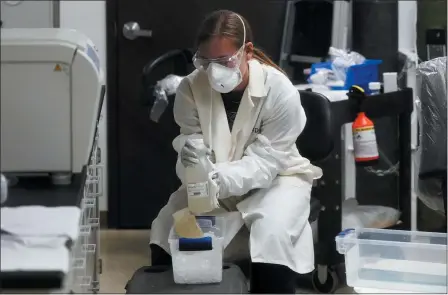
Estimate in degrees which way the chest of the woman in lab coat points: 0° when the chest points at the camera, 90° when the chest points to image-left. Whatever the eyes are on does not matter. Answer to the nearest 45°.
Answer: approximately 45°

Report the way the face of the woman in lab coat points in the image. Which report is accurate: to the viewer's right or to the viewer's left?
to the viewer's left
